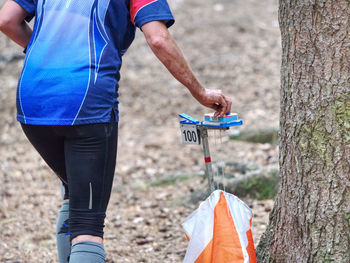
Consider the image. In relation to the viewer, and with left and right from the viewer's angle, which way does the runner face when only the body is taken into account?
facing away from the viewer and to the right of the viewer

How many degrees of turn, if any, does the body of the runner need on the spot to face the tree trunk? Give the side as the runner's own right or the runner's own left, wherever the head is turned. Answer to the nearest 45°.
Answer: approximately 45° to the runner's own right
